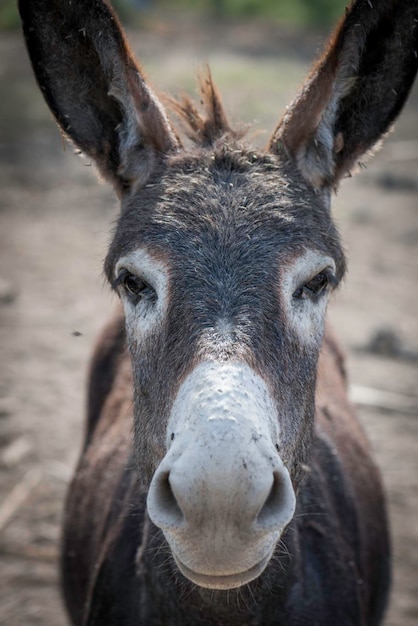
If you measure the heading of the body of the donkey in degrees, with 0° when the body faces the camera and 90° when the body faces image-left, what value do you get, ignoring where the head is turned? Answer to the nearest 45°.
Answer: approximately 0°
